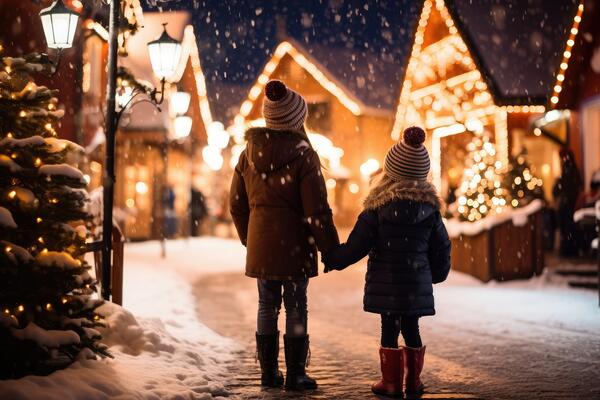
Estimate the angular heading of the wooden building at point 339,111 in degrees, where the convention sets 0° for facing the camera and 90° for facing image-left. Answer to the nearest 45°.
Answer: approximately 45°

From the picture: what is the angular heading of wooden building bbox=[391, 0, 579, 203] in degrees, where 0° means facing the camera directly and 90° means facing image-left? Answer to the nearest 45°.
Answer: approximately 45°

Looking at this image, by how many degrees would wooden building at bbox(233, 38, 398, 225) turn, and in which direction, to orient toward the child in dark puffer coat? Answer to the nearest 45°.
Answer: approximately 45° to its left

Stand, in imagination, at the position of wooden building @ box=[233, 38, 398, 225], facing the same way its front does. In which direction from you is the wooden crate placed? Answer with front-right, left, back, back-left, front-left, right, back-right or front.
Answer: front-left

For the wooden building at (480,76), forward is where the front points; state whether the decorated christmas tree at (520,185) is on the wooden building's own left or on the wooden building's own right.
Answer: on the wooden building's own left

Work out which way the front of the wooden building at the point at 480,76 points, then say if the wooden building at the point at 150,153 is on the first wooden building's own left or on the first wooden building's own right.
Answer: on the first wooden building's own right

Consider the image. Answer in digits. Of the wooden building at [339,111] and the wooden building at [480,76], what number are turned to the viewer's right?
0

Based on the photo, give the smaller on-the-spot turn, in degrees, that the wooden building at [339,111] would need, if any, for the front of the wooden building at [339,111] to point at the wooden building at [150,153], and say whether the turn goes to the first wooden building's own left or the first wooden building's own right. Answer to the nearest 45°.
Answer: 0° — it already faces it

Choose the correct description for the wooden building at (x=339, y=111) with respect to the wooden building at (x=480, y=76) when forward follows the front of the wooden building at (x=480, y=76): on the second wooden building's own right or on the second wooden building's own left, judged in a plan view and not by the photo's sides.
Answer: on the second wooden building's own right

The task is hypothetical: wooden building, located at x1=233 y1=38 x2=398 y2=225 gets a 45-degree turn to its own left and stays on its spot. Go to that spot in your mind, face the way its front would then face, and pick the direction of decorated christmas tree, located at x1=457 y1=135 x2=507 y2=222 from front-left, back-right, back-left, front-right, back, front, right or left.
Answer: front

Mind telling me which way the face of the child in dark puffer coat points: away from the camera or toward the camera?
away from the camera
